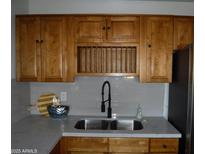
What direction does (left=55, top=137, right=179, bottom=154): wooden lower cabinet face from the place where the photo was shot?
facing the viewer

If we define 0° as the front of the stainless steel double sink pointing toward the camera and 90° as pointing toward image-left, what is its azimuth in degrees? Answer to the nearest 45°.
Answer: approximately 0°

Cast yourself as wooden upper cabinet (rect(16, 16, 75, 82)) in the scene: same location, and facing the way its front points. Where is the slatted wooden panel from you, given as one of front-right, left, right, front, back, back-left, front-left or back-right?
left

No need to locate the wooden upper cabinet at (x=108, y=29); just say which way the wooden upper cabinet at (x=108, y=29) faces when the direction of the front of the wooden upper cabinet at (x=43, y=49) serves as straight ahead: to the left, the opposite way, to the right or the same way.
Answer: the same way

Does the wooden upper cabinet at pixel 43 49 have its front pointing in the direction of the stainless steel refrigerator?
no

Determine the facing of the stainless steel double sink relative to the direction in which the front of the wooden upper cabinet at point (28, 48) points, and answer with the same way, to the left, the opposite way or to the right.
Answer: the same way

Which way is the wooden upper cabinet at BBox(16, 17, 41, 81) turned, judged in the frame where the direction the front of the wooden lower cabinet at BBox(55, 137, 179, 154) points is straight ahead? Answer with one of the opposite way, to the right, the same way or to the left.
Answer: the same way

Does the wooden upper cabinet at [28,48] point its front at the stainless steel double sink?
no

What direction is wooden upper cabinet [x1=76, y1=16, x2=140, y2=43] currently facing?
toward the camera

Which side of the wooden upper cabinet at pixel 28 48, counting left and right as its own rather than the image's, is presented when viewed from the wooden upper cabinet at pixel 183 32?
left

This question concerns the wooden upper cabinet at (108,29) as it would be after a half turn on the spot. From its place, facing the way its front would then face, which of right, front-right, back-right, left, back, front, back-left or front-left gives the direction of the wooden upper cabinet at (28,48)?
left

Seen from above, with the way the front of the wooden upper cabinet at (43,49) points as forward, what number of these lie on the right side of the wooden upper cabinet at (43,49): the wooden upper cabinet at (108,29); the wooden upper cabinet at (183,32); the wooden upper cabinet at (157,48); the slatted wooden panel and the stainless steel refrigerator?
0

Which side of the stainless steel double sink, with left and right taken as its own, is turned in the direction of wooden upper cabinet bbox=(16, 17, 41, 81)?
right

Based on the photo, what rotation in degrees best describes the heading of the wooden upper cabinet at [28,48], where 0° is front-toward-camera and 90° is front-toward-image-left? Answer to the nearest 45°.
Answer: approximately 0°

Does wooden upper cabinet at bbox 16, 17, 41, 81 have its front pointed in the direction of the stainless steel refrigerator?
no
